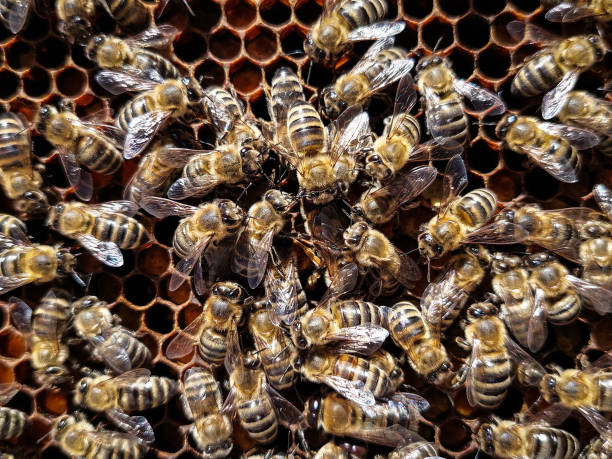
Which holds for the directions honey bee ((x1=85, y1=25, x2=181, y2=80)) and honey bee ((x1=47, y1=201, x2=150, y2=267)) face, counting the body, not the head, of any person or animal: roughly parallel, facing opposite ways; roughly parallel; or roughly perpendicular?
roughly parallel

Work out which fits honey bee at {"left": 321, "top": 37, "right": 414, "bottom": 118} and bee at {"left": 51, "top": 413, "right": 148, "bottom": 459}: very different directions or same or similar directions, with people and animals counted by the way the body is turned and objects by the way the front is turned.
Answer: same or similar directions

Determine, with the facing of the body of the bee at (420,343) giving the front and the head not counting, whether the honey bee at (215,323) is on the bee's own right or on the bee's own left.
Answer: on the bee's own right

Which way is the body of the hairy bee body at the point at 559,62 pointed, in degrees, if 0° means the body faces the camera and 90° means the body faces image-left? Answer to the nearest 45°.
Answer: approximately 225°

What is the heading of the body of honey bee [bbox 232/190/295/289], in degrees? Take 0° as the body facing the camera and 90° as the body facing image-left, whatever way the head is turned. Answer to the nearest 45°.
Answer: approximately 225°

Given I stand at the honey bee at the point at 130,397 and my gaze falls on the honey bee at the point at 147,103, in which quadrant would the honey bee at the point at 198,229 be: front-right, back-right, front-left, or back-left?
front-right

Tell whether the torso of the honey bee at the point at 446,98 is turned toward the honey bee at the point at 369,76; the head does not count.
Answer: no

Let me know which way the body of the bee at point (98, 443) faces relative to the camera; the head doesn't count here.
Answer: to the viewer's left

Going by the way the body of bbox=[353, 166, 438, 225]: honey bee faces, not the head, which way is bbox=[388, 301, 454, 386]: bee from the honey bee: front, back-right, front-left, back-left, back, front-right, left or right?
left

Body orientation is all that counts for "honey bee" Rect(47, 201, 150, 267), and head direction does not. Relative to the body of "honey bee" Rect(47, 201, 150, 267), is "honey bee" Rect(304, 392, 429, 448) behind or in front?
behind

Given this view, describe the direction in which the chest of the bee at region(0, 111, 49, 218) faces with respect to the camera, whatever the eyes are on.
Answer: toward the camera

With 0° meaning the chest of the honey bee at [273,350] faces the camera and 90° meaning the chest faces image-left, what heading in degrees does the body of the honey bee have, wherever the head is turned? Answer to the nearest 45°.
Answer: approximately 180°

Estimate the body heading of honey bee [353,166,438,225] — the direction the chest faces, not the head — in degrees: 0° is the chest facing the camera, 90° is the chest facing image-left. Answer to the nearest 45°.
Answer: approximately 45°

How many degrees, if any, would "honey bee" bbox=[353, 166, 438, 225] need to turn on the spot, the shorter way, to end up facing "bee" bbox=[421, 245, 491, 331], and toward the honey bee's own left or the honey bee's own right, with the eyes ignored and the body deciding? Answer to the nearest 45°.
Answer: approximately 135° to the honey bee's own left
